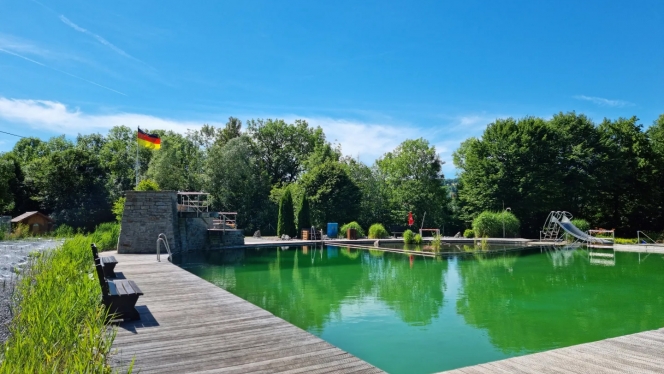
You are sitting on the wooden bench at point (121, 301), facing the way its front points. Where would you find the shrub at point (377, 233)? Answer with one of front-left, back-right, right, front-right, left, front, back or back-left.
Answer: front-left

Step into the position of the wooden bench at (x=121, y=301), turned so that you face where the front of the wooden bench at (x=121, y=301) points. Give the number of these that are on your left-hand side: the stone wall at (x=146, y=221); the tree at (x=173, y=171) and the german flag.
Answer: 3

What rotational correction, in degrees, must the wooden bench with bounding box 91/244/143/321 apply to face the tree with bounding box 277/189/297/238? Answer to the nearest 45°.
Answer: approximately 45° to its left

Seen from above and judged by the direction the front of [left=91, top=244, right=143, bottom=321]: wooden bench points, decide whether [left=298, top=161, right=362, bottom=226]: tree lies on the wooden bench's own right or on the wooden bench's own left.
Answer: on the wooden bench's own left

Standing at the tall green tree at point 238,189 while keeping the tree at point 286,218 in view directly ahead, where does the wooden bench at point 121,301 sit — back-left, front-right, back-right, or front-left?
front-right

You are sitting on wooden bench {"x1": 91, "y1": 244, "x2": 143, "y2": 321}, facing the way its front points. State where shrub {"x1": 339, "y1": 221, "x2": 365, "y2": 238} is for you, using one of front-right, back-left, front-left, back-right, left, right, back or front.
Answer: front-left

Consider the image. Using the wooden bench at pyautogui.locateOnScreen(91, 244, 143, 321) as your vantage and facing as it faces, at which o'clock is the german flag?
The german flag is roughly at 9 o'clock from the wooden bench.

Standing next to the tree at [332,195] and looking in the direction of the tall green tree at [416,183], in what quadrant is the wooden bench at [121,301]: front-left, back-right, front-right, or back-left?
back-right

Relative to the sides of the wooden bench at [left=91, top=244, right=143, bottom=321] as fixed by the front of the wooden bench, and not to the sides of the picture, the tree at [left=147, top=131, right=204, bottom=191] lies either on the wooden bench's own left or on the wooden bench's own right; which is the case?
on the wooden bench's own left

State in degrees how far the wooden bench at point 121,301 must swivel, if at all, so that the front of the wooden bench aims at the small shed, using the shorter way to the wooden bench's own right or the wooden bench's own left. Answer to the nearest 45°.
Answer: approximately 90° to the wooden bench's own left

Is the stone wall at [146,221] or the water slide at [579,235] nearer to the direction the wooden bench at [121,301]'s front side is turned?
the water slide

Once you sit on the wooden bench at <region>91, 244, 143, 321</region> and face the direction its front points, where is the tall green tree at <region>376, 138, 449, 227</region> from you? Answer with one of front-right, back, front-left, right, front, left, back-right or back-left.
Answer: front-left

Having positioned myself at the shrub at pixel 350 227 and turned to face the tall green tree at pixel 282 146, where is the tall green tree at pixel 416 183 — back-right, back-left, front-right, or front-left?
front-right

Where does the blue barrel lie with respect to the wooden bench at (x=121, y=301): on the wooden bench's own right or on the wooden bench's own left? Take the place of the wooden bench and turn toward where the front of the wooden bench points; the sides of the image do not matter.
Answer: on the wooden bench's own left

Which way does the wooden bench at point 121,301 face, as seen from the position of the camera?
facing to the right of the viewer

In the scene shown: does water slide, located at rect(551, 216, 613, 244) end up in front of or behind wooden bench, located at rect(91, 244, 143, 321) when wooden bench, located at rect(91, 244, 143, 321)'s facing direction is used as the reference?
in front
